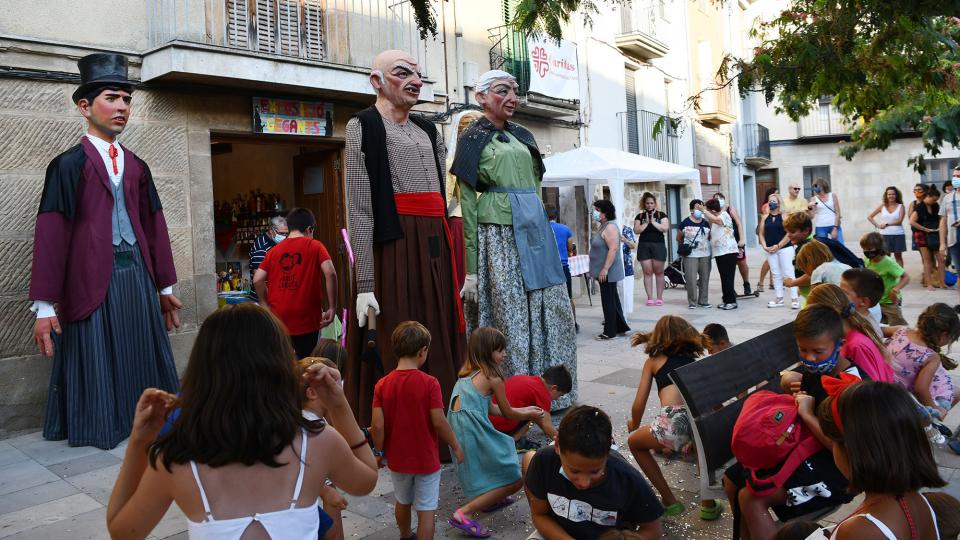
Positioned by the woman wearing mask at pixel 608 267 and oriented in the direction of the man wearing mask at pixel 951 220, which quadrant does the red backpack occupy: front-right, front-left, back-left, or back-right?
back-right

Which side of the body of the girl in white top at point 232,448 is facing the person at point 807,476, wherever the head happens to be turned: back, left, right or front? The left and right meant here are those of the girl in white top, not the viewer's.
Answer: right

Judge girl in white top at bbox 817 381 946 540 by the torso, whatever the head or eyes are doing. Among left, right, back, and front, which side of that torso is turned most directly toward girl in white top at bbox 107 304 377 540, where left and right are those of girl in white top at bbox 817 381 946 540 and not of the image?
left

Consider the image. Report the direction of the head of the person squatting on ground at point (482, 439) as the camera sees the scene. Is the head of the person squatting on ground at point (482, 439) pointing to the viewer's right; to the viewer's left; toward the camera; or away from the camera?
to the viewer's right

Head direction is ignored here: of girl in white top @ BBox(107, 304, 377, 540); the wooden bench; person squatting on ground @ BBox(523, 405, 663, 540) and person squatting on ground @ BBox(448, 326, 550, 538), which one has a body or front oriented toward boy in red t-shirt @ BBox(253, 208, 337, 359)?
the girl in white top

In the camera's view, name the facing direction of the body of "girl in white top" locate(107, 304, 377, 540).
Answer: away from the camera

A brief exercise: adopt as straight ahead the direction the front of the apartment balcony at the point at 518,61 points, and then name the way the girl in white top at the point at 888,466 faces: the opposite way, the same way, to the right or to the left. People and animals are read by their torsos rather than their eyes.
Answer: the opposite way

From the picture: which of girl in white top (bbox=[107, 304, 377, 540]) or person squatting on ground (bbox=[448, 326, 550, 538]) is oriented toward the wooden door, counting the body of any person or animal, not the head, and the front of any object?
the girl in white top

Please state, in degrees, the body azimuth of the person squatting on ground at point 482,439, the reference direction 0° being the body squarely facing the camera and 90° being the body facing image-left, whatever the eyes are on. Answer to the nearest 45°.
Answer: approximately 270°

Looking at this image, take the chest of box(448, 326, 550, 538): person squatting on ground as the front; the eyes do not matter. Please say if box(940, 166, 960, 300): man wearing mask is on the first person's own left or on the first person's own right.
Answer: on the first person's own left
